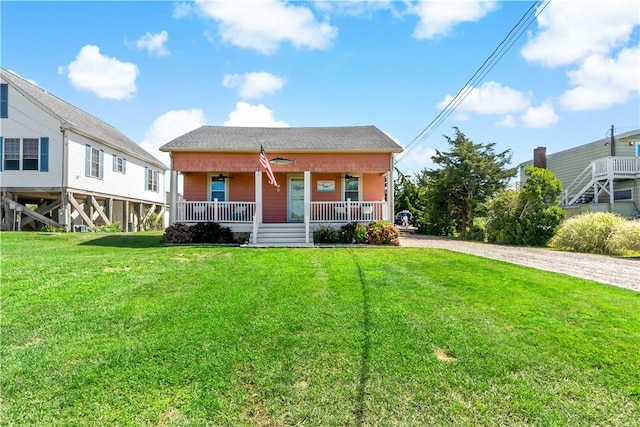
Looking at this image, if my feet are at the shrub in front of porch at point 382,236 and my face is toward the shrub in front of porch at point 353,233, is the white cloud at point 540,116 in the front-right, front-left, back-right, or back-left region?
back-right

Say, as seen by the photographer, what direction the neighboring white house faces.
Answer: facing the viewer

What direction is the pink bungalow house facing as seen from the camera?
toward the camera

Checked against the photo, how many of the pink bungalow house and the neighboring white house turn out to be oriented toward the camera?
2

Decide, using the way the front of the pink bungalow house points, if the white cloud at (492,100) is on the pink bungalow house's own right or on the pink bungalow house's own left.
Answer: on the pink bungalow house's own left

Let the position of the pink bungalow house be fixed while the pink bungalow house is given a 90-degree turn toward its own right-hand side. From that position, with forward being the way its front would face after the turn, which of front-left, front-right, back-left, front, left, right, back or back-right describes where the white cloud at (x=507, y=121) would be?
back

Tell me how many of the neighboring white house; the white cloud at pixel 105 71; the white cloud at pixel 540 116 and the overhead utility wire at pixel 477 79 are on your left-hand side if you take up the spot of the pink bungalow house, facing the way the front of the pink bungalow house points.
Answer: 2

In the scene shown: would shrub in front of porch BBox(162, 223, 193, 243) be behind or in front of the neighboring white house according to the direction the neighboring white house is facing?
in front

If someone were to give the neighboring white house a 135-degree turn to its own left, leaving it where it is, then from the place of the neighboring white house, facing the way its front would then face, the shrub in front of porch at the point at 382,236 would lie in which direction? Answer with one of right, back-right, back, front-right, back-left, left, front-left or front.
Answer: right

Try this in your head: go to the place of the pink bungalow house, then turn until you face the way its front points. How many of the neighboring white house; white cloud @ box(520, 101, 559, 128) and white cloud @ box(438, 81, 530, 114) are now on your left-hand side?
2

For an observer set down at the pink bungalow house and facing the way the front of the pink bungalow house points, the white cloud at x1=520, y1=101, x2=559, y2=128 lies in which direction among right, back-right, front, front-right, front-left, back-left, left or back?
left

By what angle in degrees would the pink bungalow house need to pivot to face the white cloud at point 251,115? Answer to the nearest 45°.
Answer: approximately 180°

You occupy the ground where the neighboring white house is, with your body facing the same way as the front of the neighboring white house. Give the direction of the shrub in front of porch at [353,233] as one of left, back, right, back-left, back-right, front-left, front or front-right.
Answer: front-left
